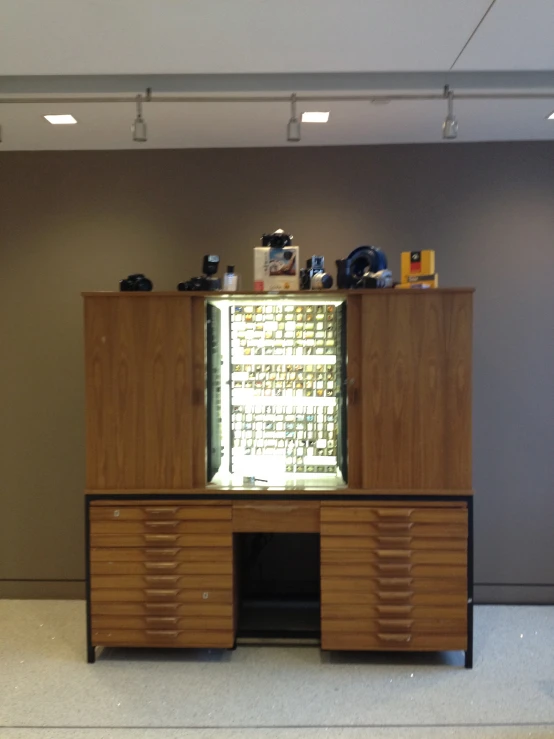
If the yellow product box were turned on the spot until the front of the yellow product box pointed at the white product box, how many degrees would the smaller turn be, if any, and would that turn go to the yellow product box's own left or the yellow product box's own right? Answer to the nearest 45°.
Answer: approximately 90° to the yellow product box's own right

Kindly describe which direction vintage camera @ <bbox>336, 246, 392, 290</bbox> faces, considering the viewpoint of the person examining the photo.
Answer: facing the viewer and to the left of the viewer

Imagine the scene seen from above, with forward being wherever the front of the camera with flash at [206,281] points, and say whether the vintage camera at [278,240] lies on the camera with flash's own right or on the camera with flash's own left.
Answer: on the camera with flash's own left

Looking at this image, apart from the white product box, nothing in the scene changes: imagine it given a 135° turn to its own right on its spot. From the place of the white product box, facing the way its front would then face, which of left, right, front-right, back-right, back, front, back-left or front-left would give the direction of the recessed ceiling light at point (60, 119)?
front-left

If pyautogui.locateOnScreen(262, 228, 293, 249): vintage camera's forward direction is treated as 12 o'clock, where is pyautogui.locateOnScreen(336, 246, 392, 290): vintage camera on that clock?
pyautogui.locateOnScreen(336, 246, 392, 290): vintage camera is roughly at 9 o'clock from pyautogui.locateOnScreen(262, 228, 293, 249): vintage camera.

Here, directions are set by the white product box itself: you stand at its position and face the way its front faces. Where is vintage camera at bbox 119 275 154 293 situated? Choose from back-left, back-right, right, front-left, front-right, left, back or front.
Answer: right

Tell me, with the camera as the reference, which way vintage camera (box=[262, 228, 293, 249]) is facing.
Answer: facing the viewer

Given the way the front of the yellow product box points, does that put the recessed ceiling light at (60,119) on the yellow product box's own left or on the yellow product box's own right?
on the yellow product box's own right

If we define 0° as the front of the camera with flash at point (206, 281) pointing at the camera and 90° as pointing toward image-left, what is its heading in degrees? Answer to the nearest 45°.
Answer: approximately 45°

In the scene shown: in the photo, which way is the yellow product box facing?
toward the camera

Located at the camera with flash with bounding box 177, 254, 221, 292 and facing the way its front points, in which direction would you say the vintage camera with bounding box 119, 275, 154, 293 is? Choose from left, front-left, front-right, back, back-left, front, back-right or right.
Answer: front-right
